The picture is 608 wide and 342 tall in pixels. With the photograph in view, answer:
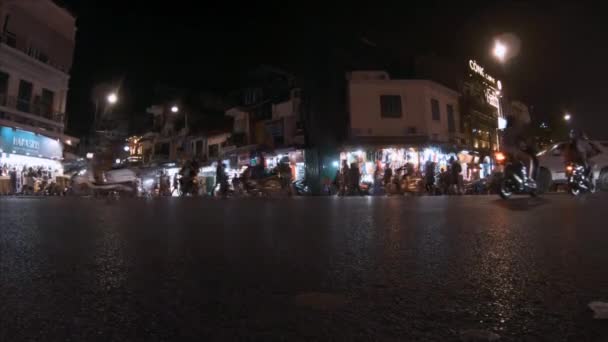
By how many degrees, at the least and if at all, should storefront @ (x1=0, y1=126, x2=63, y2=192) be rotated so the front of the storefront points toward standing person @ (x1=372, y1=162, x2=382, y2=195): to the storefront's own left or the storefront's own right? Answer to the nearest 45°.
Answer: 0° — it already faces them

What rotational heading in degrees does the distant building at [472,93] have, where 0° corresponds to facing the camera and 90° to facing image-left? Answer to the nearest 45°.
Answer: approximately 315°

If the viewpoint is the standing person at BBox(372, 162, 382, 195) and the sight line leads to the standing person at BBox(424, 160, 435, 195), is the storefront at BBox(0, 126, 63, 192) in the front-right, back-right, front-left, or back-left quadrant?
back-right

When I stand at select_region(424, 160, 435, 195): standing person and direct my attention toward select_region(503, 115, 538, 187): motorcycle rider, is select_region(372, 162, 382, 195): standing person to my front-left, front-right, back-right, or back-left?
back-right
